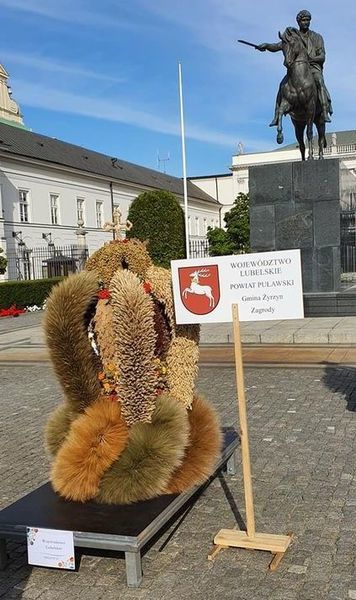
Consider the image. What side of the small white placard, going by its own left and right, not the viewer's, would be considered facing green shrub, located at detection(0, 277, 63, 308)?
back

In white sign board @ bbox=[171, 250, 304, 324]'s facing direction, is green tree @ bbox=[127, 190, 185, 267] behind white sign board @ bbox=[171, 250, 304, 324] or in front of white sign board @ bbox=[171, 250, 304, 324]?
behind

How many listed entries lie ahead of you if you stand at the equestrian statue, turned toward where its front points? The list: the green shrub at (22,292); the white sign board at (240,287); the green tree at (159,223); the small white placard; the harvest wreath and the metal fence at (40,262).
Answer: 3

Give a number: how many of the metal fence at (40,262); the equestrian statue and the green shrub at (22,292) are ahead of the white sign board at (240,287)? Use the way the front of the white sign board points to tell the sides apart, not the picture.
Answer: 0

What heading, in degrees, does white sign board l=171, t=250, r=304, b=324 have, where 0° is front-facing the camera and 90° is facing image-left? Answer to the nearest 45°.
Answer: approximately 0°

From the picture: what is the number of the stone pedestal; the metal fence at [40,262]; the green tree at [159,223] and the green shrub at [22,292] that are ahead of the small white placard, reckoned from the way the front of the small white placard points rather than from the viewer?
0

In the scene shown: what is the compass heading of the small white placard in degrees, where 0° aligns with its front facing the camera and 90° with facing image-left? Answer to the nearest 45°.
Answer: approximately 0°

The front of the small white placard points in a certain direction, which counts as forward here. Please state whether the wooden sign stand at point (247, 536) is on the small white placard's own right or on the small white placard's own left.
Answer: on the small white placard's own left

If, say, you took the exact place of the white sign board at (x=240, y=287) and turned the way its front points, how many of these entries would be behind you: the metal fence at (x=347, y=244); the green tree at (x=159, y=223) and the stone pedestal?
3
